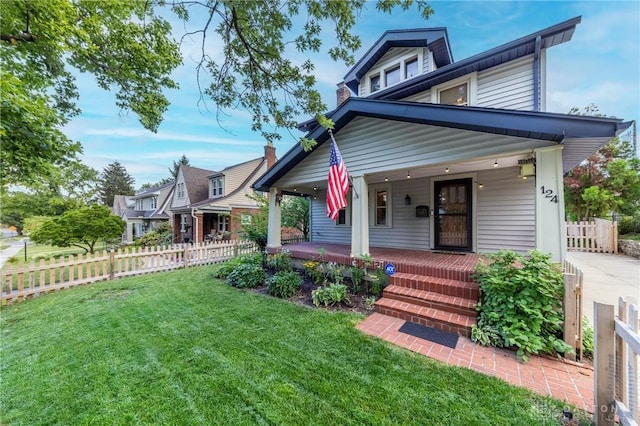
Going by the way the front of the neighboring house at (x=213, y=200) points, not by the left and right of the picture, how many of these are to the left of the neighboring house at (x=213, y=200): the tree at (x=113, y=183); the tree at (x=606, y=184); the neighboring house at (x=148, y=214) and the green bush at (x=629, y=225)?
2

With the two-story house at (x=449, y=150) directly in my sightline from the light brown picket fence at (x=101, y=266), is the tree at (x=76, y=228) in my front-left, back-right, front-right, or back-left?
back-left

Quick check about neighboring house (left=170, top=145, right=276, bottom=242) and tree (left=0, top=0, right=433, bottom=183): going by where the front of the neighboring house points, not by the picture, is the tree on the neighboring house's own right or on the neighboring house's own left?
on the neighboring house's own left

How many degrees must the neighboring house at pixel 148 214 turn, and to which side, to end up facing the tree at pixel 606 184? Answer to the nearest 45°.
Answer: approximately 90° to its left

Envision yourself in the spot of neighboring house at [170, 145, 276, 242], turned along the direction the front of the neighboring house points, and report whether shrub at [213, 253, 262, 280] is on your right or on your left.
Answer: on your left

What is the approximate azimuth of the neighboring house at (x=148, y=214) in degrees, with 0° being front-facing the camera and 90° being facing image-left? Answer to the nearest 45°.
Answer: approximately 45°

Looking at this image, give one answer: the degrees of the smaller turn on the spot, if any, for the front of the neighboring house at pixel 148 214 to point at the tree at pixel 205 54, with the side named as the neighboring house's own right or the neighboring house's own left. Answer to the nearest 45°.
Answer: approximately 45° to the neighboring house's own left

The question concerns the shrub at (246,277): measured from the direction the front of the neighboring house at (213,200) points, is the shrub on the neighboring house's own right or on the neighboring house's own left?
on the neighboring house's own left
